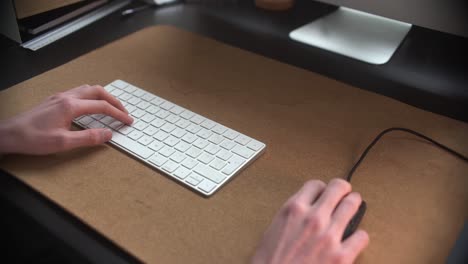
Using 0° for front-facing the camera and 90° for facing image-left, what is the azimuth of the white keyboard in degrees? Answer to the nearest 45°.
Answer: approximately 45°

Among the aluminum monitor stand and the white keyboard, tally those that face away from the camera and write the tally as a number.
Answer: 0

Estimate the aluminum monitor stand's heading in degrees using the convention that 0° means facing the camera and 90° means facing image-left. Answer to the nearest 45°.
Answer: approximately 45°

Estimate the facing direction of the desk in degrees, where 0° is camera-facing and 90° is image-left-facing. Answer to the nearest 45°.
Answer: approximately 45°
